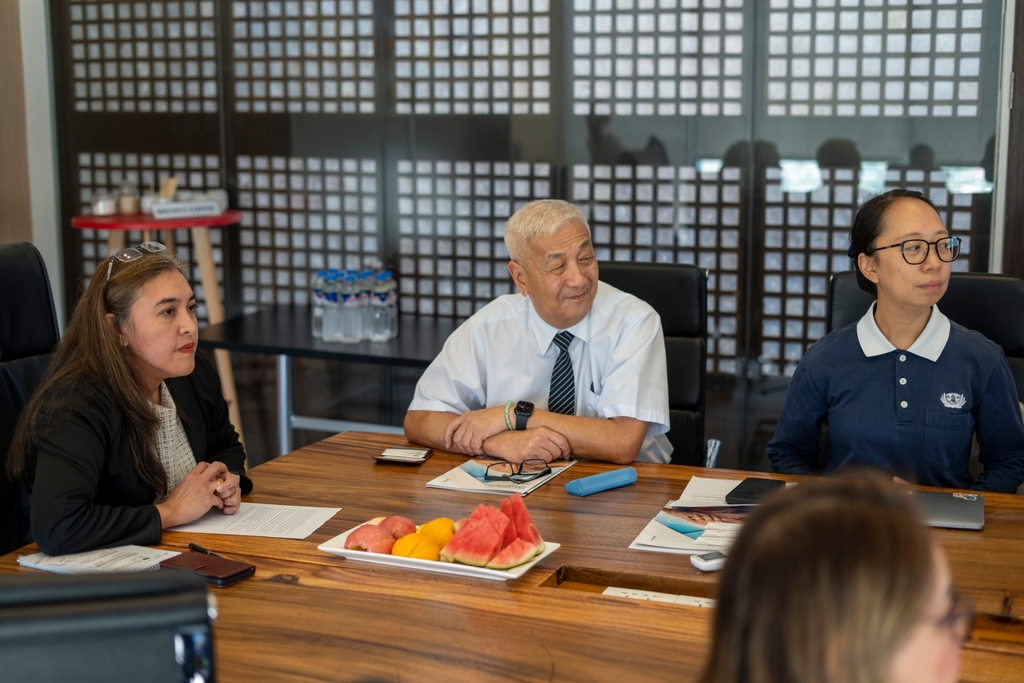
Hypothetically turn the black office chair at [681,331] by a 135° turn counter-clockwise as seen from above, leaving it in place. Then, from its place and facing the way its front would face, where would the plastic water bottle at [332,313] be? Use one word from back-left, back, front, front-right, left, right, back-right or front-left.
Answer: left

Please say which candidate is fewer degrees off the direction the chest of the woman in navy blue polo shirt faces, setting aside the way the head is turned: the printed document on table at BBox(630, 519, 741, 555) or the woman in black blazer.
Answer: the printed document on table

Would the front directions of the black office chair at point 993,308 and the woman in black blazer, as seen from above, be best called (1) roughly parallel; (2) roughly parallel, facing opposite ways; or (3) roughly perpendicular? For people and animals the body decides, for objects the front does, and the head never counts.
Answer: roughly perpendicular

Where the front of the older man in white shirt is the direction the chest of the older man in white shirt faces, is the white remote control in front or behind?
in front

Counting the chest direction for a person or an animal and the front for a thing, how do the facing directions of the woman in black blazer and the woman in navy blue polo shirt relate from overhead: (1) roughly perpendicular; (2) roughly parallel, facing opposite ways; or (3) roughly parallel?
roughly perpendicular

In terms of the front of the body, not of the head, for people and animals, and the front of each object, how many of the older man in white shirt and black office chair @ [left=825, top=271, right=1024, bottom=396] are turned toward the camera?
2

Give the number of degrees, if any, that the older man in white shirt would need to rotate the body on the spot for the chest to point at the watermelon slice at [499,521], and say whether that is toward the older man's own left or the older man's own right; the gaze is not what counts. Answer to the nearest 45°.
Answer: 0° — they already face it

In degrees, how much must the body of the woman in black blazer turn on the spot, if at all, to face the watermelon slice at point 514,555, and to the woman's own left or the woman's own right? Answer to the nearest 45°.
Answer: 0° — they already face it

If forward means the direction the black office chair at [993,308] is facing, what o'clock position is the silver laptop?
The silver laptop is roughly at 12 o'clock from the black office chair.

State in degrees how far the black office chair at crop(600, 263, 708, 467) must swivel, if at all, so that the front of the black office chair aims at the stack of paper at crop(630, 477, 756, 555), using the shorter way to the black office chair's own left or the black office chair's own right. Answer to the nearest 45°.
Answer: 0° — it already faces it

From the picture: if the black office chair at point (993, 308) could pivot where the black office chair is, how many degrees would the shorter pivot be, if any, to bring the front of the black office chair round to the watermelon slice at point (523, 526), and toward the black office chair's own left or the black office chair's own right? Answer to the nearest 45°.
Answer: approximately 45° to the black office chair's own right

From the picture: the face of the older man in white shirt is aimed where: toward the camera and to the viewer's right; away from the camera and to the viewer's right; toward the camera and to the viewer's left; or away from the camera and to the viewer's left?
toward the camera and to the viewer's right

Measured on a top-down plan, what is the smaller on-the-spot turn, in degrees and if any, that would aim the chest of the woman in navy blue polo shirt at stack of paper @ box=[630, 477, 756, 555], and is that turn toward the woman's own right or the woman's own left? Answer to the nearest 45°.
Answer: approximately 45° to the woman's own right
